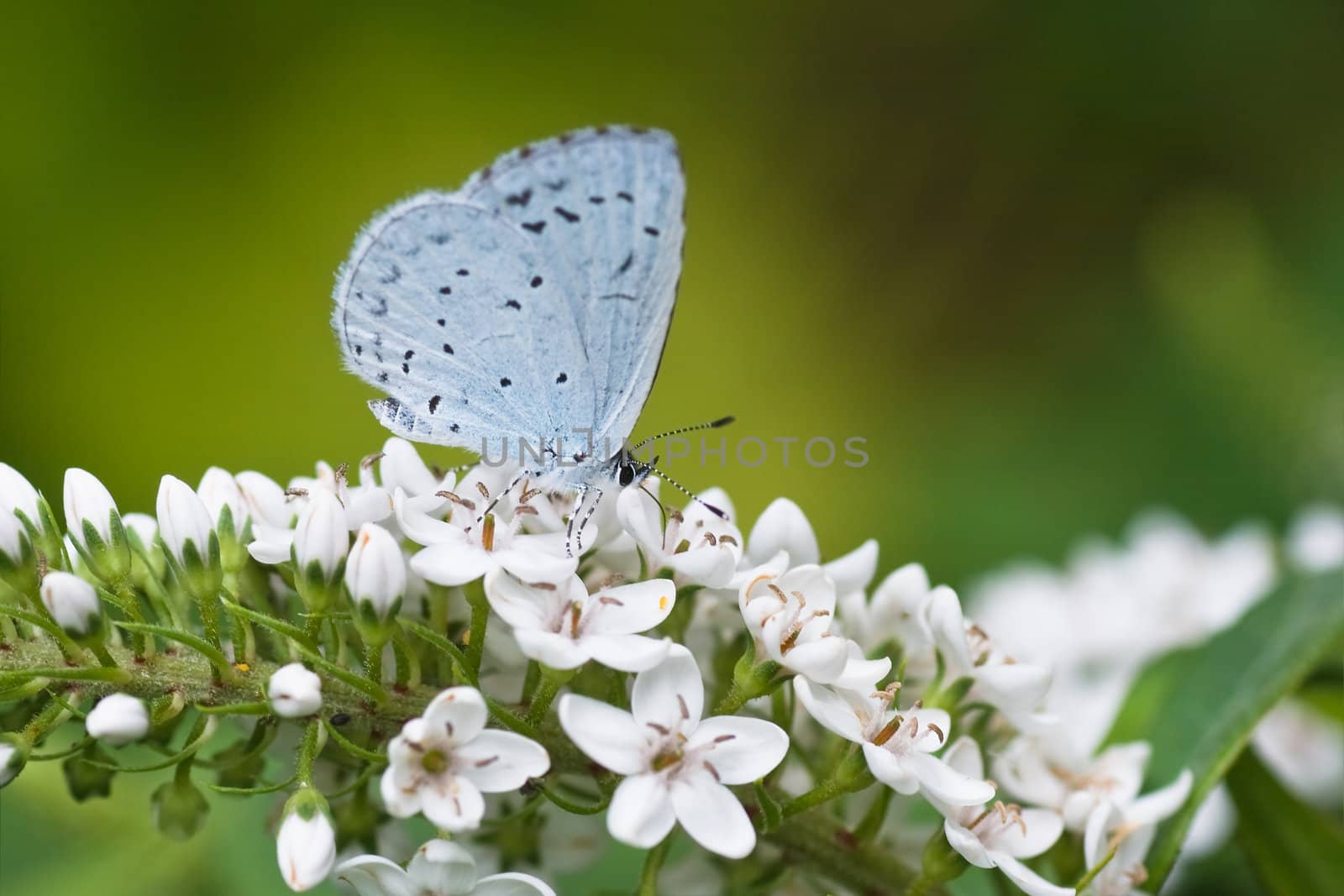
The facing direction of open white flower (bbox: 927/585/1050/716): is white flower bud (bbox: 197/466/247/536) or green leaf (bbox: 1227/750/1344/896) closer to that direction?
the green leaf

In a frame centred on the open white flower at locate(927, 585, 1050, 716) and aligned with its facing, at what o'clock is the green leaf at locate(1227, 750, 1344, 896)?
The green leaf is roughly at 11 o'clock from the open white flower.

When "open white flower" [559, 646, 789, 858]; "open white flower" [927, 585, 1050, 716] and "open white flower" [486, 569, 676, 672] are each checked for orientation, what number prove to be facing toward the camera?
2

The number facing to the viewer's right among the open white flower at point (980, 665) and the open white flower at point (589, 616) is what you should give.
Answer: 1

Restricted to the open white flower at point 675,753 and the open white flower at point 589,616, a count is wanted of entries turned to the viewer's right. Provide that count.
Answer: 0

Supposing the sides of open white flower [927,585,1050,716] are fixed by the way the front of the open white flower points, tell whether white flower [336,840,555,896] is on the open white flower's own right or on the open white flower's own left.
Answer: on the open white flower's own right

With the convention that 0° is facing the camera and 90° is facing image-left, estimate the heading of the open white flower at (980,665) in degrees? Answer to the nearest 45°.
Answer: approximately 270°

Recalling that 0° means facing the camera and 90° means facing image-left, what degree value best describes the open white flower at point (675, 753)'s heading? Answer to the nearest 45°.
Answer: approximately 0°

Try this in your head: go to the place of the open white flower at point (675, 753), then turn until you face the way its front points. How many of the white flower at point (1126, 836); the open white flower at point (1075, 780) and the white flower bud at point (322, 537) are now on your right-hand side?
1
